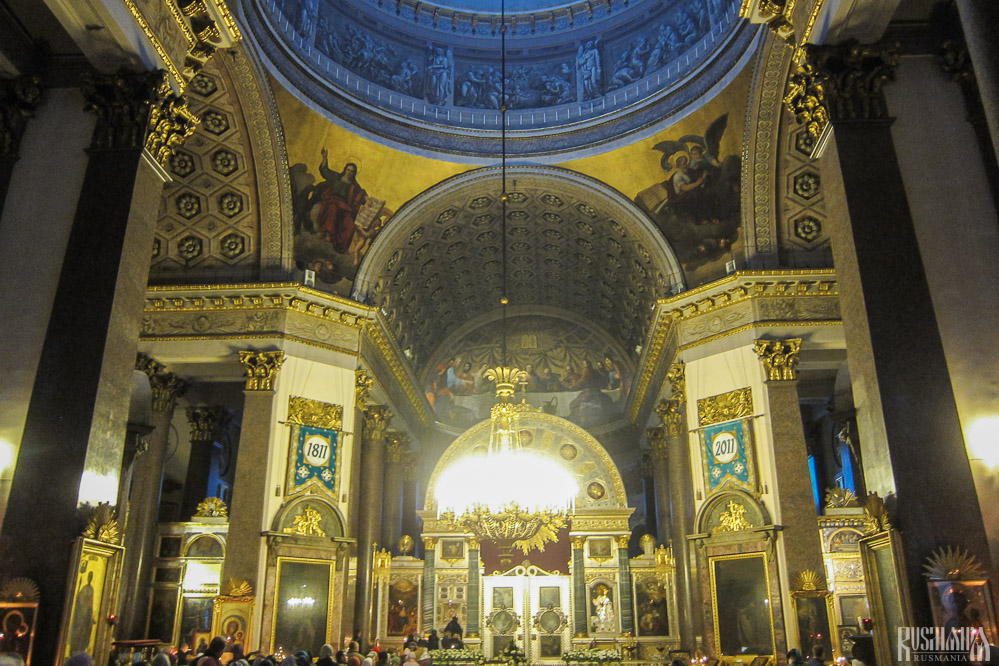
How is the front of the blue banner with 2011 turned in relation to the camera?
facing the viewer and to the left of the viewer
